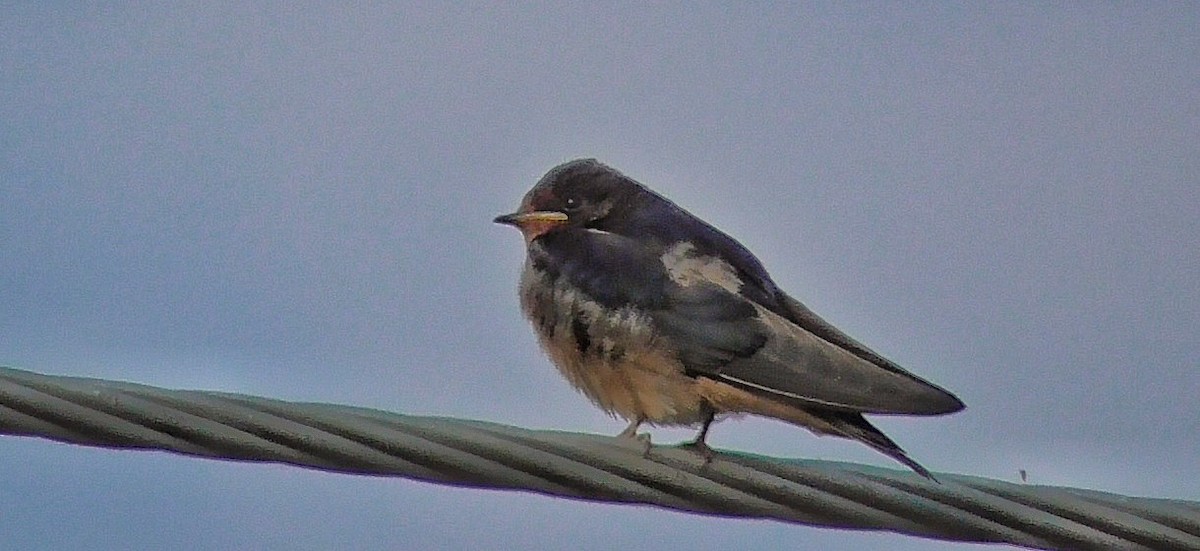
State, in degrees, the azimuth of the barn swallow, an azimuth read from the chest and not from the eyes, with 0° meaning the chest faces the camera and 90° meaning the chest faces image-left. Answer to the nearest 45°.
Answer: approximately 90°
